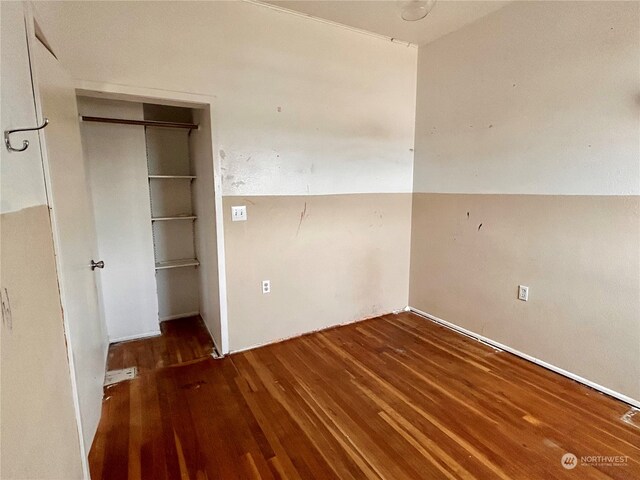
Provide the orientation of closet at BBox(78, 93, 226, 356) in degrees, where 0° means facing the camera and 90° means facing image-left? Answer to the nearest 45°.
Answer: approximately 0°

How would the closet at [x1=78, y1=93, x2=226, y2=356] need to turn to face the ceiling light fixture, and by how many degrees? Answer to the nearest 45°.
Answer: approximately 45° to its left

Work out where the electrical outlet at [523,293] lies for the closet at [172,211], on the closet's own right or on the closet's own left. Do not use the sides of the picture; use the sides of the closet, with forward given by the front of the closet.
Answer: on the closet's own left
